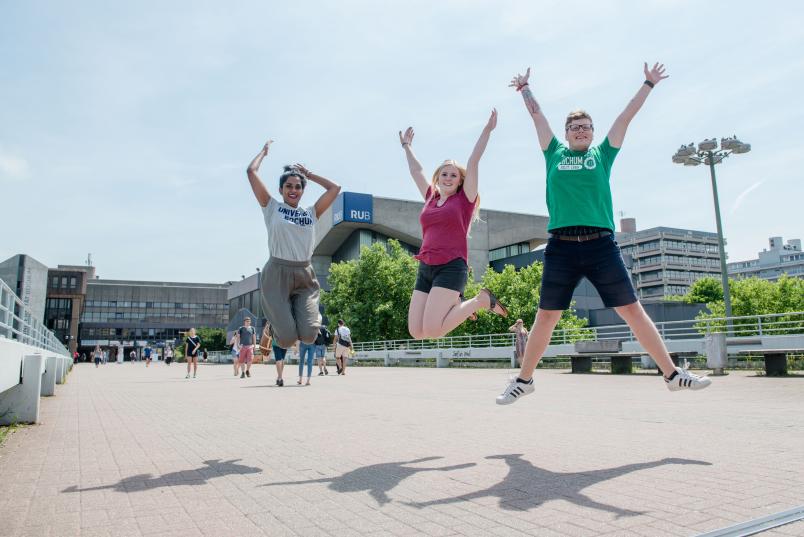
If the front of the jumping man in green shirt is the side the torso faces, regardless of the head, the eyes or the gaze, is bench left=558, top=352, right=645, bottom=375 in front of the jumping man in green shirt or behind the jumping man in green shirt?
behind

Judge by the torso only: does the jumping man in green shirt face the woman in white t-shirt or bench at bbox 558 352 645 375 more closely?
the woman in white t-shirt

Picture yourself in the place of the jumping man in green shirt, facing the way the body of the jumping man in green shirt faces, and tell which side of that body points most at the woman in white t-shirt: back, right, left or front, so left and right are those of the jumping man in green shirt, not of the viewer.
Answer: right

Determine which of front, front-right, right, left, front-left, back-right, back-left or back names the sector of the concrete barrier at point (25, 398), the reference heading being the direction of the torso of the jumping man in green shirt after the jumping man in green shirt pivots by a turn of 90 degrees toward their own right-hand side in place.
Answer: front

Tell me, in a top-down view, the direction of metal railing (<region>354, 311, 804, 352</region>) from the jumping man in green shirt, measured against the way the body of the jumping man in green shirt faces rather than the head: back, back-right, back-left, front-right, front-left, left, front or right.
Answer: back

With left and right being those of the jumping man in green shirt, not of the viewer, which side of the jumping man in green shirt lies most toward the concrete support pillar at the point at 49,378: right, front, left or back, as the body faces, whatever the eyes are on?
right

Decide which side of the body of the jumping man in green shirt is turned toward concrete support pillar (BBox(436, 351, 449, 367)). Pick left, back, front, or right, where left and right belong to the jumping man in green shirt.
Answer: back

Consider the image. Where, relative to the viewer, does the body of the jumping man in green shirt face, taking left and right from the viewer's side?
facing the viewer

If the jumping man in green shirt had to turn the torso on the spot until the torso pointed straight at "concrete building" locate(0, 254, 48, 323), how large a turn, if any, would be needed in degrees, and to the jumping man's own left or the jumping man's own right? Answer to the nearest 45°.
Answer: approximately 135° to the jumping man's own right

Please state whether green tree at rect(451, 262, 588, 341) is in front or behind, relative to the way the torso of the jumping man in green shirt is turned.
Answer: behind
